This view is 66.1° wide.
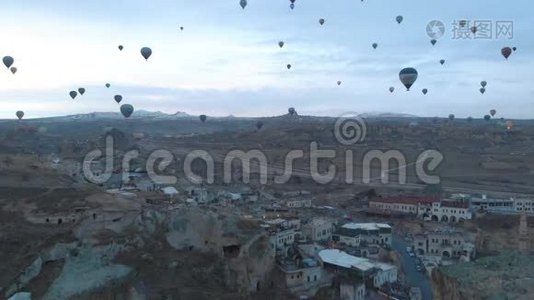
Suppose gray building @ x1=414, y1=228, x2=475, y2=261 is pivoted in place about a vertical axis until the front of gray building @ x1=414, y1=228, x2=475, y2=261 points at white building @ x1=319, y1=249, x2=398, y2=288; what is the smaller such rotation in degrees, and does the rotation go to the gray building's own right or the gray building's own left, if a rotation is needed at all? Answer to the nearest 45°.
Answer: approximately 45° to the gray building's own right

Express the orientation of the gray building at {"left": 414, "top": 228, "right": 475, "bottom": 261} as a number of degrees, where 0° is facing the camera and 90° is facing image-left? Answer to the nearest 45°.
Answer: approximately 0°

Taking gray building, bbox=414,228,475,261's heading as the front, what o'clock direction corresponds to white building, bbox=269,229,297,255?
white building, bbox=269,229,297,255 is roughly at 2 o'clock from gray building, bbox=414,228,475,261.

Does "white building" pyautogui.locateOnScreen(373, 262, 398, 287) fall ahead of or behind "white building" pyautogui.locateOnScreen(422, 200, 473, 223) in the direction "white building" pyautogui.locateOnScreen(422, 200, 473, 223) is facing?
ahead

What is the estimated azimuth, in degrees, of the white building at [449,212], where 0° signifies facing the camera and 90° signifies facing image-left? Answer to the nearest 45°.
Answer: approximately 0°

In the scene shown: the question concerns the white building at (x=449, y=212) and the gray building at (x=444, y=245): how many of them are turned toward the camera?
2

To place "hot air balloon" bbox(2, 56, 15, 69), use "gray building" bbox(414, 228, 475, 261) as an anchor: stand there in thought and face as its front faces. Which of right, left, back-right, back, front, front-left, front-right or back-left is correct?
right

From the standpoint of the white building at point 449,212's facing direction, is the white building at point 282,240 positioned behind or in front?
in front

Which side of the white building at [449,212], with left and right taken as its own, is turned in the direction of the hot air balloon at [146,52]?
right

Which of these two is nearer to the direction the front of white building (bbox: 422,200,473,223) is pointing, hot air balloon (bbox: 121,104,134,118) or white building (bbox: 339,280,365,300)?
the white building

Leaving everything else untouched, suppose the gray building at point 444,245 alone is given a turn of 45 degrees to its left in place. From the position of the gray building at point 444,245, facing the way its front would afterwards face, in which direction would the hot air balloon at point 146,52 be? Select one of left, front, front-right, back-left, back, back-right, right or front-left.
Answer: back-right

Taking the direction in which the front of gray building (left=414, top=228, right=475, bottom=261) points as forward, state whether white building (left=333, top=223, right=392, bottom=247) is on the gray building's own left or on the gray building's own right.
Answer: on the gray building's own right

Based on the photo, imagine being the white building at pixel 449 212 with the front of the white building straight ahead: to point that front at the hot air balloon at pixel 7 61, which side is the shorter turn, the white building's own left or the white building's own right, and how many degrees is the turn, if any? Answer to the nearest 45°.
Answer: approximately 90° to the white building's own right
